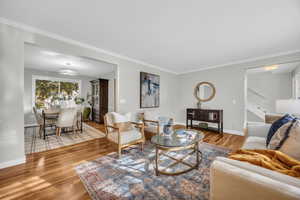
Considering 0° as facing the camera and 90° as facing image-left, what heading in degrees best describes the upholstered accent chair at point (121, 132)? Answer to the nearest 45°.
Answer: approximately 315°

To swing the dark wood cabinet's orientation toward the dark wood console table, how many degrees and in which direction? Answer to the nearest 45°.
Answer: approximately 90° to its left

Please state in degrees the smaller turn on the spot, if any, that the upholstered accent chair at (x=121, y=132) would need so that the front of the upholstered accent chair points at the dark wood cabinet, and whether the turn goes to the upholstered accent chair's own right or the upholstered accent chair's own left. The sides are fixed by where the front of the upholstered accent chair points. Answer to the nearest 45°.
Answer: approximately 135° to the upholstered accent chair's own left

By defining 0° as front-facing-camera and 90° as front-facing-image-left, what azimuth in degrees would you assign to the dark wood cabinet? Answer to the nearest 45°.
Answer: approximately 45°

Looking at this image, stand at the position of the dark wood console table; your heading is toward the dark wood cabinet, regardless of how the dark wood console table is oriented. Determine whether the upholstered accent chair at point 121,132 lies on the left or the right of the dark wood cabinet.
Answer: left

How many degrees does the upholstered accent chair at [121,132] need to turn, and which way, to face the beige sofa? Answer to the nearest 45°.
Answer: approximately 45° to its right

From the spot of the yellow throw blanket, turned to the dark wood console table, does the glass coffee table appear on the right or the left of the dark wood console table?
left

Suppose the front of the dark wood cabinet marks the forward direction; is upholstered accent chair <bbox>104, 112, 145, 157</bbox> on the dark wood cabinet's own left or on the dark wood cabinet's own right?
on the dark wood cabinet's own left
